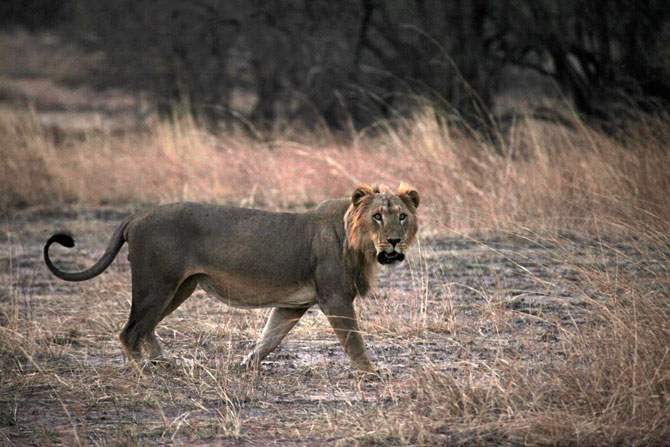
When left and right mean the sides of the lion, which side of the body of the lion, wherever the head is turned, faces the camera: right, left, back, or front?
right
